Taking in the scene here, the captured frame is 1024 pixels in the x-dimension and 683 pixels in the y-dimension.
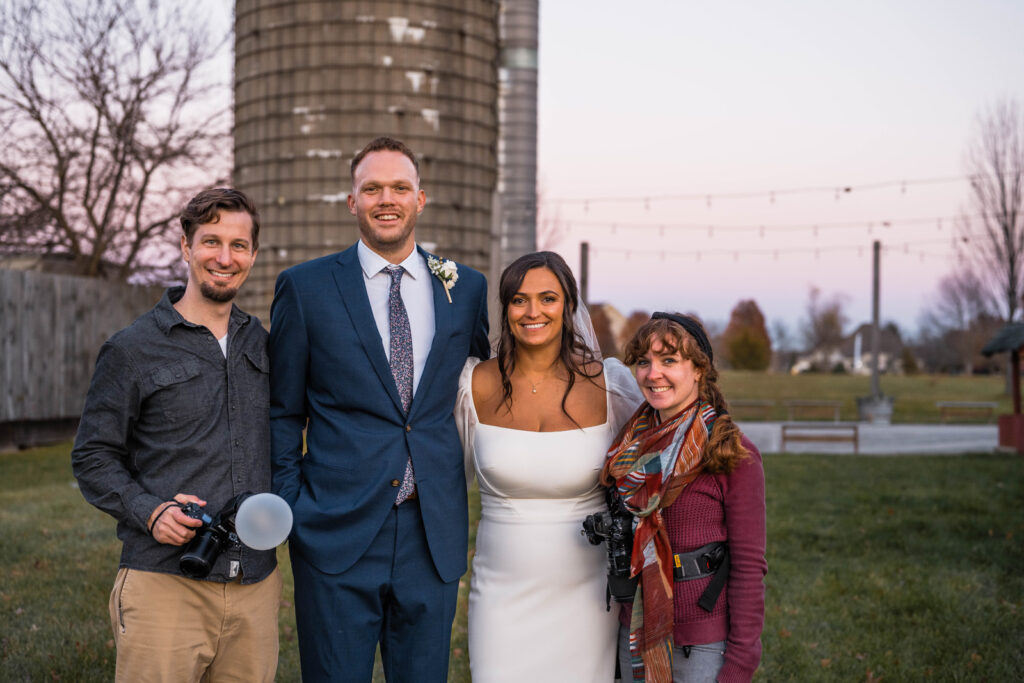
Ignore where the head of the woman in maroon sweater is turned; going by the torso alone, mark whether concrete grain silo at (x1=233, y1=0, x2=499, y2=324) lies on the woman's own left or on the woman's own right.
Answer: on the woman's own right

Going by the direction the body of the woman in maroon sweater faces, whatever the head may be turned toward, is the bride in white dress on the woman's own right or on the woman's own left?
on the woman's own right

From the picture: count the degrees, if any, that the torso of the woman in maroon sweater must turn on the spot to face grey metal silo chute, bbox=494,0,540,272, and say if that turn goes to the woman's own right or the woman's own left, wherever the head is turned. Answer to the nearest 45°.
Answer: approximately 135° to the woman's own right

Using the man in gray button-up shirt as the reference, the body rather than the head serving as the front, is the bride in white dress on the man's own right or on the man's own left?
on the man's own left

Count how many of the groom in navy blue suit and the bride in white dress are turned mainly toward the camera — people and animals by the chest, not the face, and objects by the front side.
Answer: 2

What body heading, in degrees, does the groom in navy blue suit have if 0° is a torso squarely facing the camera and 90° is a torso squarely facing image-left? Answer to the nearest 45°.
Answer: approximately 0°

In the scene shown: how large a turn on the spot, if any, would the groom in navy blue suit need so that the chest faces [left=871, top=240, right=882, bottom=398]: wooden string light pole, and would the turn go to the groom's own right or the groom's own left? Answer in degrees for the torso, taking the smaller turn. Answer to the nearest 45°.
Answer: approximately 135° to the groom's own left

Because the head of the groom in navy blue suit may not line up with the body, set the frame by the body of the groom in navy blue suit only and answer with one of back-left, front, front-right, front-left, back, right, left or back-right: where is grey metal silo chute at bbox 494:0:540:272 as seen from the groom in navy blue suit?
back

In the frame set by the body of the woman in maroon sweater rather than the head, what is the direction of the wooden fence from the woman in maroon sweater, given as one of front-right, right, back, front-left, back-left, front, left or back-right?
right
